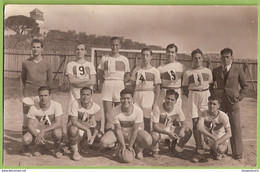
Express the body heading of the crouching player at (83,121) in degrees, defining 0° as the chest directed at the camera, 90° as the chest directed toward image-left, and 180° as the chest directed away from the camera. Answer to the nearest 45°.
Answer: approximately 0°

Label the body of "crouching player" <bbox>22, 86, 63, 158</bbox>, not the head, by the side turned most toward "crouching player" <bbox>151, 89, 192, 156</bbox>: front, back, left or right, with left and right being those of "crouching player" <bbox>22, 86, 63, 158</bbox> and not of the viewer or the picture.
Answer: left

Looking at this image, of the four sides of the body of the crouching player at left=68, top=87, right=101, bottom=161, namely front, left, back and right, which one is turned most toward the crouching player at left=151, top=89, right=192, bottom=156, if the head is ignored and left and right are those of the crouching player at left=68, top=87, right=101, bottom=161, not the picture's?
left

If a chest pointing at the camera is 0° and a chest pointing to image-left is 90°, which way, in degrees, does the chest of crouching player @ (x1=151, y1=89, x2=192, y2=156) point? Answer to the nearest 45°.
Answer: approximately 0°
